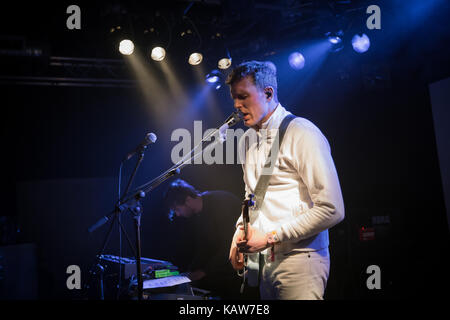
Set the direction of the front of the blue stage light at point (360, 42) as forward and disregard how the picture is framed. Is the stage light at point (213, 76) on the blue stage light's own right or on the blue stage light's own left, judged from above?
on the blue stage light's own right

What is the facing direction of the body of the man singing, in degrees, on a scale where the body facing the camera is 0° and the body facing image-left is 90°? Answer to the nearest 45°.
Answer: approximately 45°

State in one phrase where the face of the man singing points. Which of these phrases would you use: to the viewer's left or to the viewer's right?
to the viewer's left

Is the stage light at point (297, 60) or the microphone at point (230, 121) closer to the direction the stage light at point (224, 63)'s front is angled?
the microphone

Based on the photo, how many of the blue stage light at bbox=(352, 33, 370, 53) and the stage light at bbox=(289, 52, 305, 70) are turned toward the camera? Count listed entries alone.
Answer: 2

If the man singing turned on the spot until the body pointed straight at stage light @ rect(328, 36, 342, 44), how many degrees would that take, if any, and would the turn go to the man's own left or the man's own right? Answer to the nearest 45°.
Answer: approximately 135° to the man's own right

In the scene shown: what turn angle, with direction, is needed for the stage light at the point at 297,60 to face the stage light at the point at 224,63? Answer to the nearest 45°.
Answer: approximately 90° to its right

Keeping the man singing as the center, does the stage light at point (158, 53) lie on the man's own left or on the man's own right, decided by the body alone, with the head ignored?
on the man's own right

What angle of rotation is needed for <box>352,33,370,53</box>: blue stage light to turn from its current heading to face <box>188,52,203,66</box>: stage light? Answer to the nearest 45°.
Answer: approximately 90° to its right
